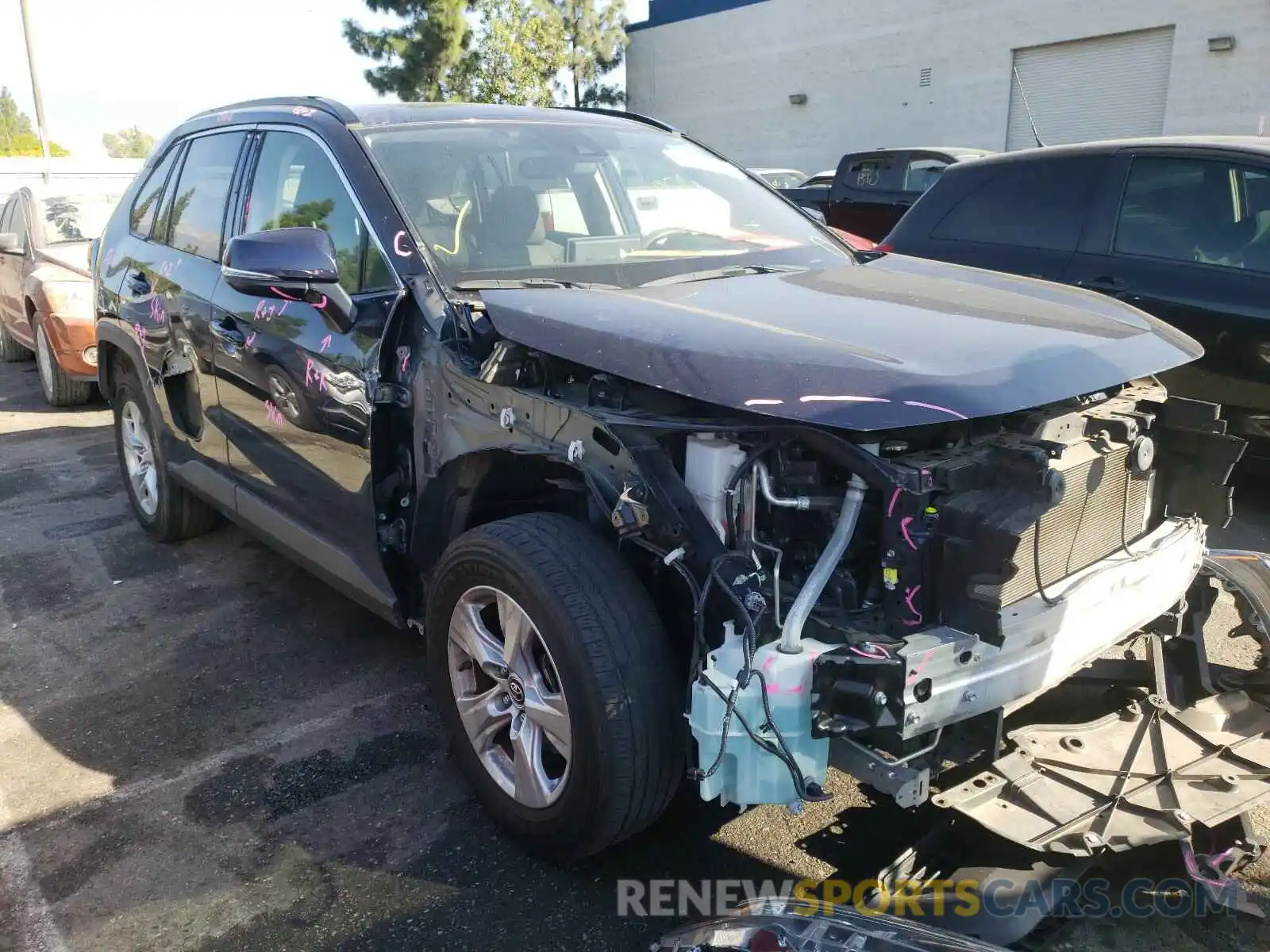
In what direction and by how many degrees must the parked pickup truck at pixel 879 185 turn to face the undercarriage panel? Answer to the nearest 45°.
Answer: approximately 90° to its right

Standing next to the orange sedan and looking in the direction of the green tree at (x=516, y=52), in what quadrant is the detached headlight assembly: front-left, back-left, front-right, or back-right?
back-right

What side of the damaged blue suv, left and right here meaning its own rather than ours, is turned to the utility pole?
back

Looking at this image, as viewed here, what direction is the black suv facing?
to the viewer's right

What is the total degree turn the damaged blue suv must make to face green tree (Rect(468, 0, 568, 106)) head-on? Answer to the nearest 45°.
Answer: approximately 135° to its left

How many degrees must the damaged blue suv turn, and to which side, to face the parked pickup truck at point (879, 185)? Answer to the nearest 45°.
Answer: approximately 135° to its left

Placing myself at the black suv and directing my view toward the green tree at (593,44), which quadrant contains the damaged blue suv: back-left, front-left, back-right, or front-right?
back-left

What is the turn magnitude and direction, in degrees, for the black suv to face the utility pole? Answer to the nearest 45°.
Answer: approximately 135° to its left
